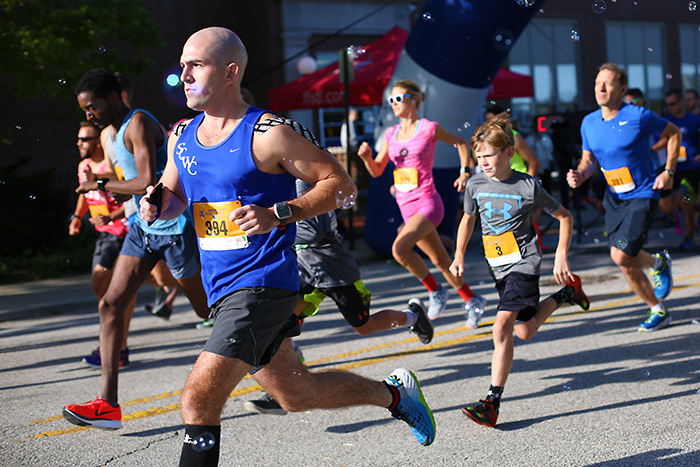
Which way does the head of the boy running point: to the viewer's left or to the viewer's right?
to the viewer's left

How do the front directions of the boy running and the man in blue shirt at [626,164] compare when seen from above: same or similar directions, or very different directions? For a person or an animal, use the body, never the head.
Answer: same or similar directions

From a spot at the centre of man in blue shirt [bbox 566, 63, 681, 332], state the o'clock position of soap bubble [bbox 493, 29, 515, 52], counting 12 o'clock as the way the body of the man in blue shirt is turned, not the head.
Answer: The soap bubble is roughly at 4 o'clock from the man in blue shirt.

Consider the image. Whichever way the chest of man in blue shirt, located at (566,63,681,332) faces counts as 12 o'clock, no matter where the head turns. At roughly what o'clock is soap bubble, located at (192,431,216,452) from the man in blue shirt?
The soap bubble is roughly at 11 o'clock from the man in blue shirt.

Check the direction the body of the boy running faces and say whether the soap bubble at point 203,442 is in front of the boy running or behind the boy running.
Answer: in front

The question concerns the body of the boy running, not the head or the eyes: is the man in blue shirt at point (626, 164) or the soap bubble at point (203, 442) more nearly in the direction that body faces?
the soap bubble

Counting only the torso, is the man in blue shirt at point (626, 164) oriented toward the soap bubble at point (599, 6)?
no

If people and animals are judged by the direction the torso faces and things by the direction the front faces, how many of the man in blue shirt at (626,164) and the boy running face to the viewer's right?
0

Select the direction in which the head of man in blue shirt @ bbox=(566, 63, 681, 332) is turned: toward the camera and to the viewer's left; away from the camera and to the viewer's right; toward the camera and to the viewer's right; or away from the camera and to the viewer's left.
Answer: toward the camera and to the viewer's left

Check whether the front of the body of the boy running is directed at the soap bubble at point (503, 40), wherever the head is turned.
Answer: no
